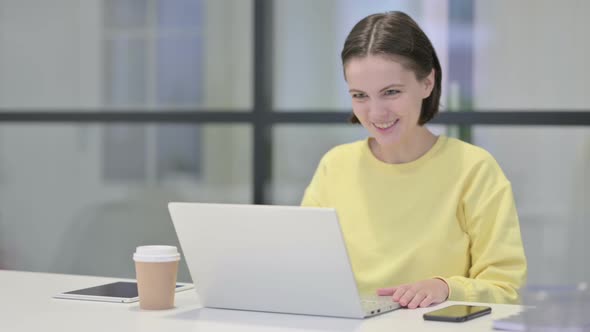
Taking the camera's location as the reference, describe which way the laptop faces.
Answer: facing away from the viewer and to the right of the viewer

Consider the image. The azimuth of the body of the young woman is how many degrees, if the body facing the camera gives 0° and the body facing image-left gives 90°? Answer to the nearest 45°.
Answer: approximately 45°

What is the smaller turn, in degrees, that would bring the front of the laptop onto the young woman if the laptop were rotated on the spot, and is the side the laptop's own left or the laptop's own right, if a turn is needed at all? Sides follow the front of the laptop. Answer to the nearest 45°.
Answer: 0° — it already faces them

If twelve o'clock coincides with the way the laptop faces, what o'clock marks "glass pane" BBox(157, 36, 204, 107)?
The glass pane is roughly at 10 o'clock from the laptop.

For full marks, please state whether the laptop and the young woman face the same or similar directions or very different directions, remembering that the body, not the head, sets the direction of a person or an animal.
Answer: very different directions
